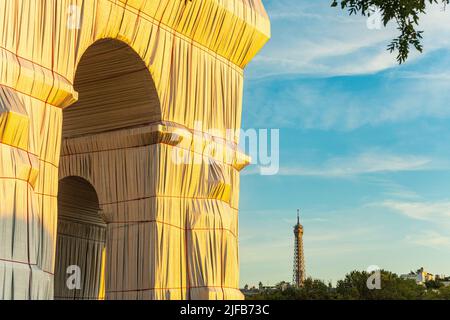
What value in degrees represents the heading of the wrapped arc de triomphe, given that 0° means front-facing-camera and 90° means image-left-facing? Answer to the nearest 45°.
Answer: approximately 315°
